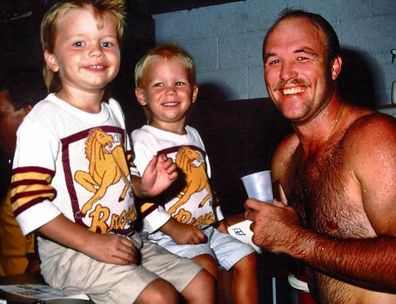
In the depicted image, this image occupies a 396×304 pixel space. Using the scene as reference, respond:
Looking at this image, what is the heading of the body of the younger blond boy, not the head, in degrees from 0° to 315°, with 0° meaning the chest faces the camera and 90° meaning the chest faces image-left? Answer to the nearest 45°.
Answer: approximately 315°

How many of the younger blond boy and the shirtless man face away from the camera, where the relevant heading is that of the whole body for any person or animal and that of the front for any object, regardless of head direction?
0

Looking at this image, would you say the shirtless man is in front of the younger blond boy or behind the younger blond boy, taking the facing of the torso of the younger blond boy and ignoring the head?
in front

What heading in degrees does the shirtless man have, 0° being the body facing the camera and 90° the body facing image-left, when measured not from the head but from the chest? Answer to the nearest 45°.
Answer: approximately 45°

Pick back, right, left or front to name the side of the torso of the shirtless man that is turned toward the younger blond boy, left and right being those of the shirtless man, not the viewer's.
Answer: right
